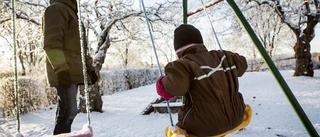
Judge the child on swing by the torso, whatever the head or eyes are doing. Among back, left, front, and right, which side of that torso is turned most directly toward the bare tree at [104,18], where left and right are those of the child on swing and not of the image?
front

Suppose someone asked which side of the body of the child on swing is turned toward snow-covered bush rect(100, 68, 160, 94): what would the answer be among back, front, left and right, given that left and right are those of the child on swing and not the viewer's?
front

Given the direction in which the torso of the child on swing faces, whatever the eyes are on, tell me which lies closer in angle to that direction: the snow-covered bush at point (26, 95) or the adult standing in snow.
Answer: the snow-covered bush

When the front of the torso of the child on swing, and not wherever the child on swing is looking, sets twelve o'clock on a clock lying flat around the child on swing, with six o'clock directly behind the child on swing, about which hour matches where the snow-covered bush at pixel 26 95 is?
The snow-covered bush is roughly at 12 o'clock from the child on swing.

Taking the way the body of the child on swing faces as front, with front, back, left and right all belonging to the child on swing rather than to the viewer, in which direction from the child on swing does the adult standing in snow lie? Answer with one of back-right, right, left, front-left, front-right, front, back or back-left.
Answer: front-left

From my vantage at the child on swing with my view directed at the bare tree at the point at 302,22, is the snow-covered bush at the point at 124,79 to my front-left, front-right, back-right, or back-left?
front-left

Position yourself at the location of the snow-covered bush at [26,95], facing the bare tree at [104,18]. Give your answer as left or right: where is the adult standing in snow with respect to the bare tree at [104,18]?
right

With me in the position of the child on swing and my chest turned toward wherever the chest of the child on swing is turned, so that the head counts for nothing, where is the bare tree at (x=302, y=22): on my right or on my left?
on my right

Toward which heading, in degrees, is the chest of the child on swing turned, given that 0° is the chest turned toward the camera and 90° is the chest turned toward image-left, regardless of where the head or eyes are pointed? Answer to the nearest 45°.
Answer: approximately 135°

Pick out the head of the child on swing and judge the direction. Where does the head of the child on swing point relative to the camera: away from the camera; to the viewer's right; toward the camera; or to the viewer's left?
away from the camera
